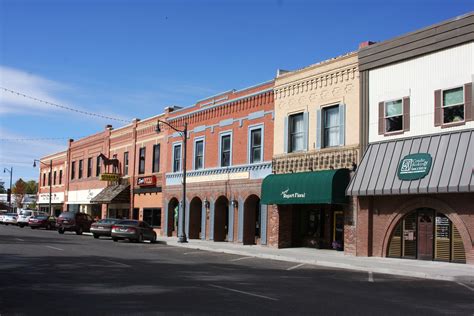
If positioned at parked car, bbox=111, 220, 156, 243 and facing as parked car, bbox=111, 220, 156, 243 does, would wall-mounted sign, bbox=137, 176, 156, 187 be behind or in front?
in front

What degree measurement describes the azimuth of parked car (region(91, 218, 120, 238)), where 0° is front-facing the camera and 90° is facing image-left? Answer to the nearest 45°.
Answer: approximately 225°

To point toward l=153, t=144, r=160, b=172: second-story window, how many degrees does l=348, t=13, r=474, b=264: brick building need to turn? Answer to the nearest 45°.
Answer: approximately 90° to its right

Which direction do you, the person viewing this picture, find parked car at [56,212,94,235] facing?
facing away from the viewer and to the right of the viewer

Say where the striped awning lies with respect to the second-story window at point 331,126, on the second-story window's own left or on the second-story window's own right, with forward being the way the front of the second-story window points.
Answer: on the second-story window's own left

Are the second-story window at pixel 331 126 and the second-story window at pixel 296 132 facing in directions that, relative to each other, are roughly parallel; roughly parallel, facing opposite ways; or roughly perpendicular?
roughly parallel

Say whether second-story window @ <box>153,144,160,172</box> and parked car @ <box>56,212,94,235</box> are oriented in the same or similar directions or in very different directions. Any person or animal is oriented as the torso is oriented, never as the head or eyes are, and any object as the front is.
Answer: very different directions

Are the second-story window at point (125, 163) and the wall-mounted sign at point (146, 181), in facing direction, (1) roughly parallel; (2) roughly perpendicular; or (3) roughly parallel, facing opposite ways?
roughly parallel

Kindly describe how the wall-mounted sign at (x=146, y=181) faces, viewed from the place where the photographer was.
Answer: facing the viewer and to the left of the viewer
